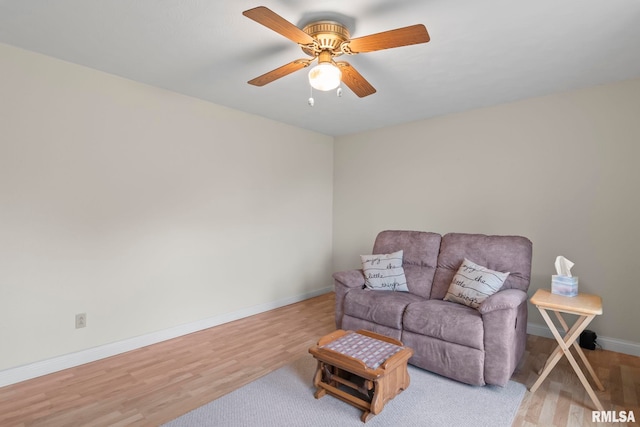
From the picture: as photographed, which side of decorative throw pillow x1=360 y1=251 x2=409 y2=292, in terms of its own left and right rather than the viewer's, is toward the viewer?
front

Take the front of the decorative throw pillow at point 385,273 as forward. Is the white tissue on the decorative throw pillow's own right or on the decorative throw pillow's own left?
on the decorative throw pillow's own left

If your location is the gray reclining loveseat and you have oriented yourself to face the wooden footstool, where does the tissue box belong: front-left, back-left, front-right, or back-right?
back-left

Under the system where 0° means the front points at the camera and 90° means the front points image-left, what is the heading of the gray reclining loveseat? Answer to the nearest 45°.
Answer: approximately 45°
